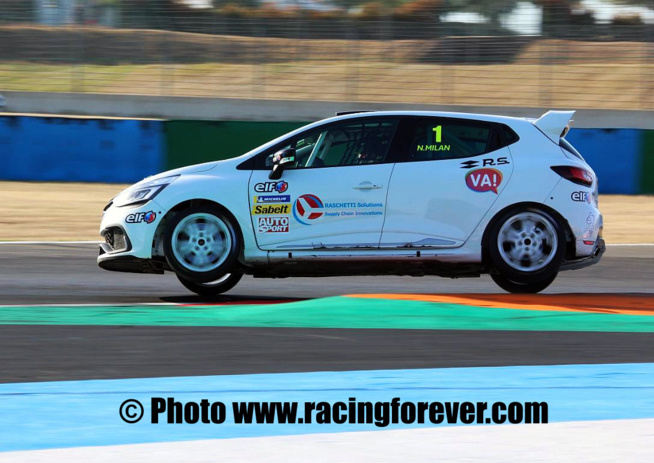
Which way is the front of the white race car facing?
to the viewer's left

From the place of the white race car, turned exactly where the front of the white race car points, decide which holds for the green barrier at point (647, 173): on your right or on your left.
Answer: on your right

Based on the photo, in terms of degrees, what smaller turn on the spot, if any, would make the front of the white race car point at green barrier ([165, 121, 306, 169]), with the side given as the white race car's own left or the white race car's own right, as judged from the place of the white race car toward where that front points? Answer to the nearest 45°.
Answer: approximately 90° to the white race car's own right

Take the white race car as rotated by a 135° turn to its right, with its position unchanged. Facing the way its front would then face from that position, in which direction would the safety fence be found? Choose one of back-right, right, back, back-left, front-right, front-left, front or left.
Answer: front-left
